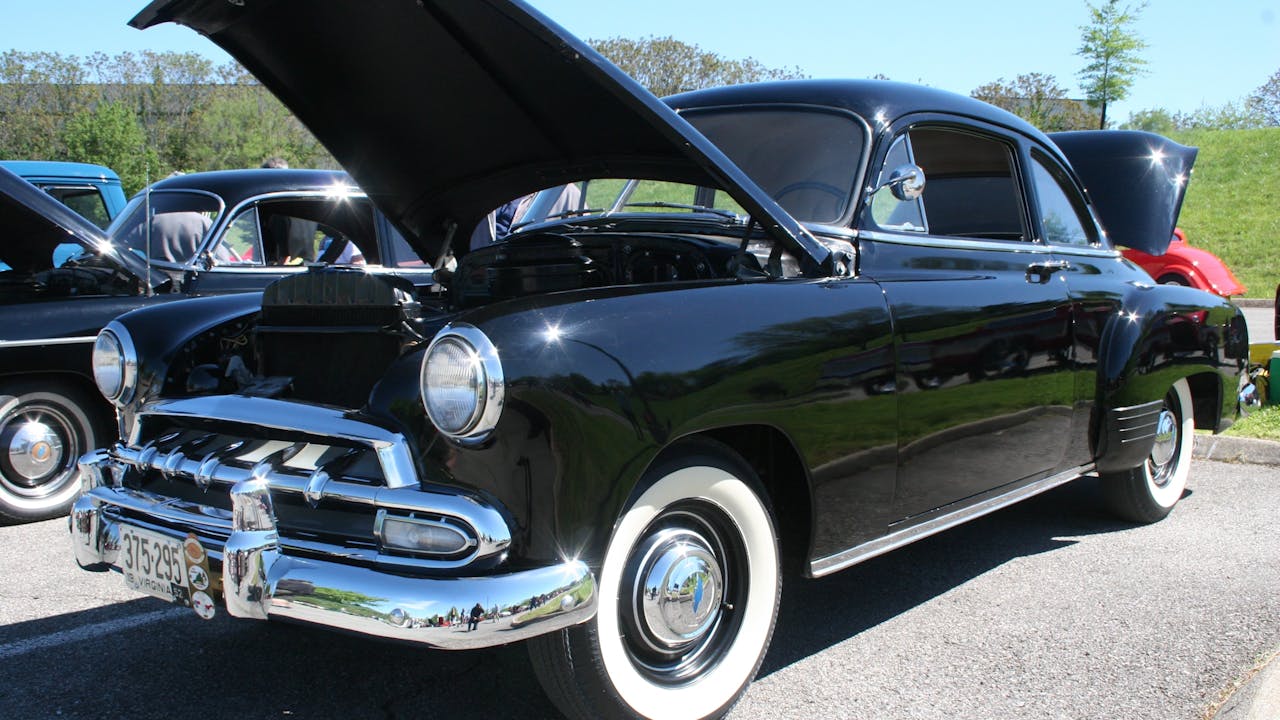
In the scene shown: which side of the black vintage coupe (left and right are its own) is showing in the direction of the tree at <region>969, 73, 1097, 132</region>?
back

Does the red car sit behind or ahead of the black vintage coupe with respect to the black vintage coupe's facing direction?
behind

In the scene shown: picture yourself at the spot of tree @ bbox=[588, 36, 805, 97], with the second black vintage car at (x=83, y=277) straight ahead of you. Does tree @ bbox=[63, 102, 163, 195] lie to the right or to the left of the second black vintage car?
right

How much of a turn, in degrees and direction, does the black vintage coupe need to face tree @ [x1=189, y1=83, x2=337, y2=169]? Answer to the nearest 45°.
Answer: approximately 90° to its right

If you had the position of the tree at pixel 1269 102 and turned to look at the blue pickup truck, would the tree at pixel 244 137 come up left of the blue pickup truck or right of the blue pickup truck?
right

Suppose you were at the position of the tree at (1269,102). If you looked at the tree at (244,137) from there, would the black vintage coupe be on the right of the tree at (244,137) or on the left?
left

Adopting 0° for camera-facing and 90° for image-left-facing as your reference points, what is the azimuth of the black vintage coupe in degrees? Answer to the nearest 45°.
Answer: approximately 45°

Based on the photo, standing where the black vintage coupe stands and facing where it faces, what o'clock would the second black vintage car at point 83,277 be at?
The second black vintage car is roughly at 3 o'clock from the black vintage coupe.

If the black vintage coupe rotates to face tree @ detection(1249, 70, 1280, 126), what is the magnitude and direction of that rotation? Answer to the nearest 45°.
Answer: approximately 180°

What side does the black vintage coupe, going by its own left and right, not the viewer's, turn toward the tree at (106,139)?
right
